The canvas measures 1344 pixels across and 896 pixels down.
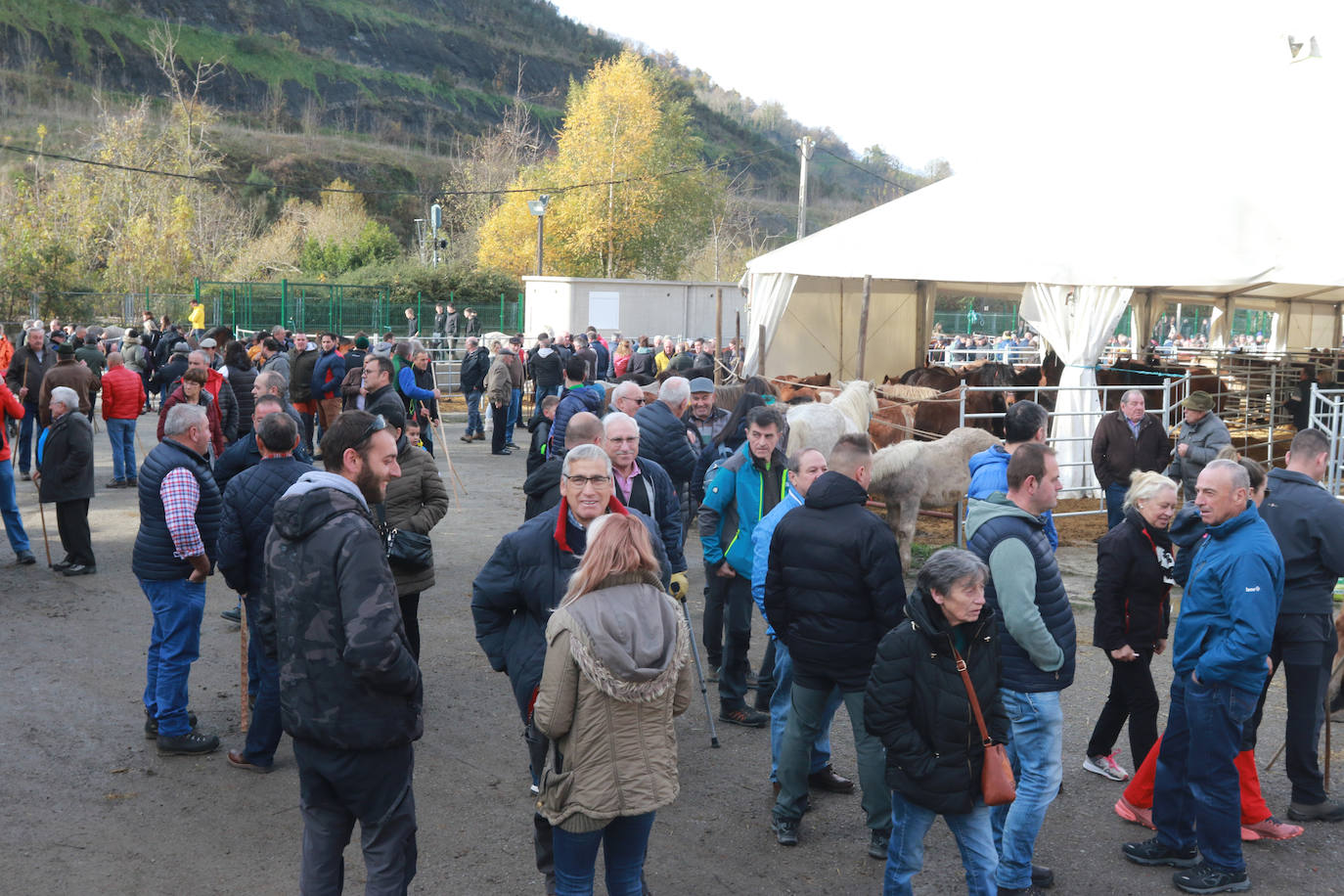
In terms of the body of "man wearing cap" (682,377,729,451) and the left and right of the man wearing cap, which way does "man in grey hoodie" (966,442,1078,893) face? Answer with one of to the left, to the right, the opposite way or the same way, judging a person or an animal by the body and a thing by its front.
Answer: to the left

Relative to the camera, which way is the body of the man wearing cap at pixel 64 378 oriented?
away from the camera

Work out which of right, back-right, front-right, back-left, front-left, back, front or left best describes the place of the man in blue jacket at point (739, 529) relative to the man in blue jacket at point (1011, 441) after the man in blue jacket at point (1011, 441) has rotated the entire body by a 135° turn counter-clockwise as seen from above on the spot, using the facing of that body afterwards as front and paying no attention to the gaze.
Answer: front

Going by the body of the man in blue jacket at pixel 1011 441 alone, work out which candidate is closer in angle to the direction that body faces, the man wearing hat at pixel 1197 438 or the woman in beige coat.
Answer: the man wearing hat

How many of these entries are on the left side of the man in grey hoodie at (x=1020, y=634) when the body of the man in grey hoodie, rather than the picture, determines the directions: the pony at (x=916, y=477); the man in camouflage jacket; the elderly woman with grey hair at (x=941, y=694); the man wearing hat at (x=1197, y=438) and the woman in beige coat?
2

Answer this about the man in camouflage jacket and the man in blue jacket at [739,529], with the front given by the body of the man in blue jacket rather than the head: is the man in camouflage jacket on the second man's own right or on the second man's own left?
on the second man's own right

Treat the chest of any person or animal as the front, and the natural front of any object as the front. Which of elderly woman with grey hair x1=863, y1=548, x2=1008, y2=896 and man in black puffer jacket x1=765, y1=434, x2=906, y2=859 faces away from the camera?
the man in black puffer jacket

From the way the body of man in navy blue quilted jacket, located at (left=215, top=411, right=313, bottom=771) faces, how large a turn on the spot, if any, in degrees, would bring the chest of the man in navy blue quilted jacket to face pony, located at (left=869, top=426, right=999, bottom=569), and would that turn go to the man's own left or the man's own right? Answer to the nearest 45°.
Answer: approximately 90° to the man's own right

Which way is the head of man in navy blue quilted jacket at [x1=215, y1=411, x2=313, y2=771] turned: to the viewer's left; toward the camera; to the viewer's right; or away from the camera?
away from the camera

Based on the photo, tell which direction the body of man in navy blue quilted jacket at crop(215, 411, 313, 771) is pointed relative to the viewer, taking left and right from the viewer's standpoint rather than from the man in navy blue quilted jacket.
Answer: facing away from the viewer and to the left of the viewer

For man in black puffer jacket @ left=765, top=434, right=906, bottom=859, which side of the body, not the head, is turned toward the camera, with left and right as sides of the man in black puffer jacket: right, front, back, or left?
back

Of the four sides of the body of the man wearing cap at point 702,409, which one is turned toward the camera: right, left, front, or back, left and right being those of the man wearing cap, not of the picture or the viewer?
front

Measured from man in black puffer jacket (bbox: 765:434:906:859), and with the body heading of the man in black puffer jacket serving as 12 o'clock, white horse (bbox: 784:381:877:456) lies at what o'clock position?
The white horse is roughly at 12 o'clock from the man in black puffer jacket.
